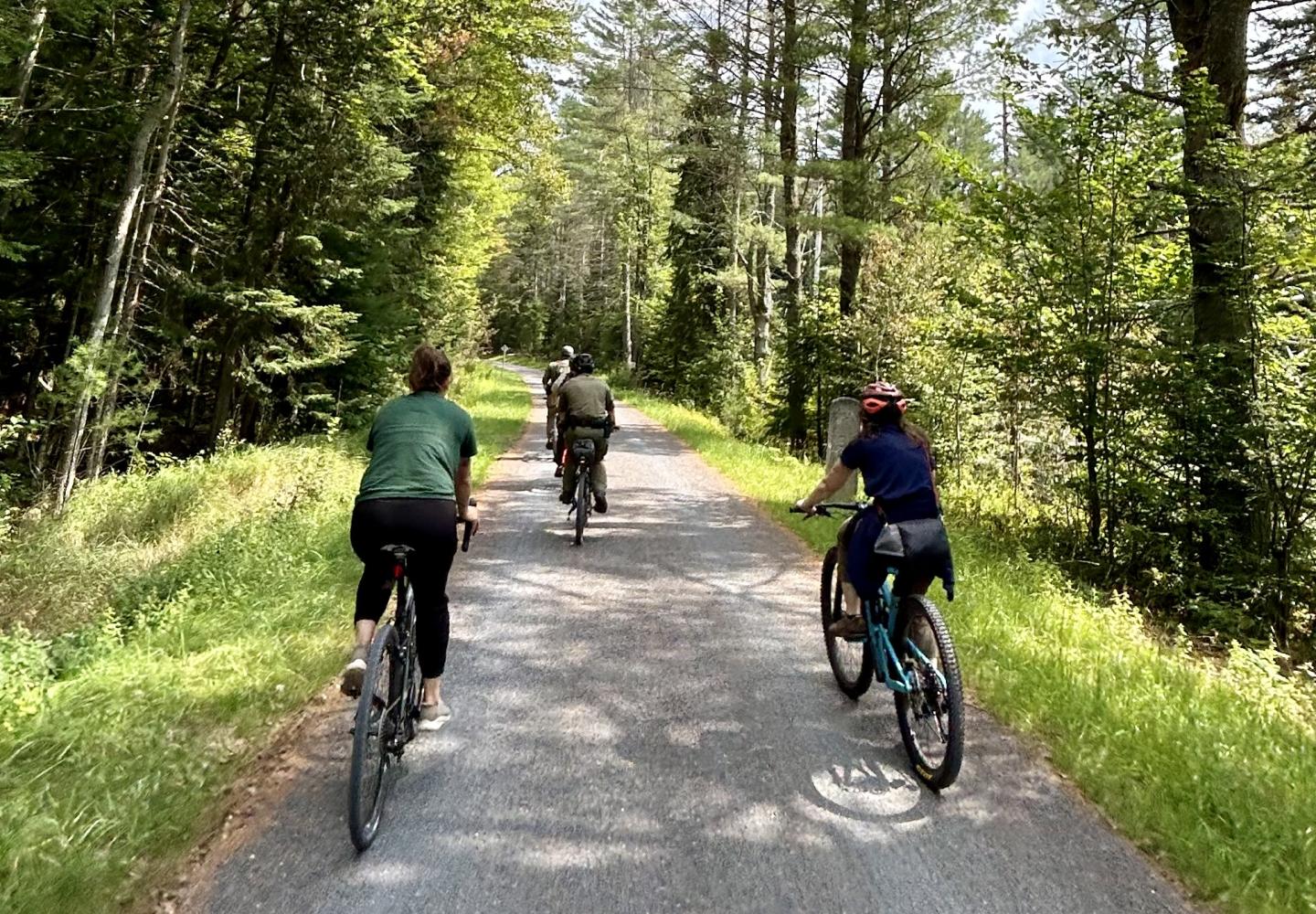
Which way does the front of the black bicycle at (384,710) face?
away from the camera

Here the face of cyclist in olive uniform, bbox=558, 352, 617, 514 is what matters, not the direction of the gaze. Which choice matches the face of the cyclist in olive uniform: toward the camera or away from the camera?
away from the camera

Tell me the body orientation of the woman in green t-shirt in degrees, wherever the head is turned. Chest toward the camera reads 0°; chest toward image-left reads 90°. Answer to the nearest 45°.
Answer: approximately 180°

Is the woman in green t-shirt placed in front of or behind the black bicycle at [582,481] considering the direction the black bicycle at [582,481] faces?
behind

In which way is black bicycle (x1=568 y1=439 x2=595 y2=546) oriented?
away from the camera

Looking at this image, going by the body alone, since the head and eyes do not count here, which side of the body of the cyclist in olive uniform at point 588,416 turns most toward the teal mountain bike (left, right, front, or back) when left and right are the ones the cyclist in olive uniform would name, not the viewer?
back

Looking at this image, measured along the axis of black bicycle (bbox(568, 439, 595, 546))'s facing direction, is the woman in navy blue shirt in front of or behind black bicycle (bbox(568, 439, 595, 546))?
behind

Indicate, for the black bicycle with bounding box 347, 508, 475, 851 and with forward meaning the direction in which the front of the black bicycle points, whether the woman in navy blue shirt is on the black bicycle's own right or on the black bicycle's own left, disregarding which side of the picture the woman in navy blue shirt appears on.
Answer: on the black bicycle's own right

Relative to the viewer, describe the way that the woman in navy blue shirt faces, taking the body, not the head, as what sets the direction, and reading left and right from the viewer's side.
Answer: facing away from the viewer and to the left of the viewer

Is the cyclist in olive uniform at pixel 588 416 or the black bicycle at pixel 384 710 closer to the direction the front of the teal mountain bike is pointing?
the cyclist in olive uniform

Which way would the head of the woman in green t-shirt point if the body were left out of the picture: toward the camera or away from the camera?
away from the camera
